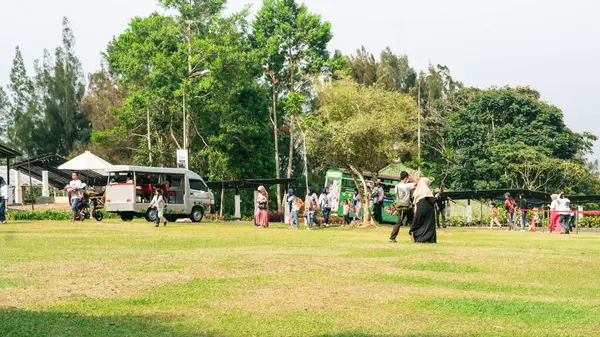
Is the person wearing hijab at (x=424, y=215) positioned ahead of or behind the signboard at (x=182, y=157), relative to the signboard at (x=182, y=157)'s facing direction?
ahead

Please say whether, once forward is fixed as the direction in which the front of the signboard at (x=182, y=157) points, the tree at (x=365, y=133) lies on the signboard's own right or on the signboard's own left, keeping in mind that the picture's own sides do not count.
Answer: on the signboard's own left

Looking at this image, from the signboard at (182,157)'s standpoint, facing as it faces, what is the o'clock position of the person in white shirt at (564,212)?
The person in white shirt is roughly at 10 o'clock from the signboard.

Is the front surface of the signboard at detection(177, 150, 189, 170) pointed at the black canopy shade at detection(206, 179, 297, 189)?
no

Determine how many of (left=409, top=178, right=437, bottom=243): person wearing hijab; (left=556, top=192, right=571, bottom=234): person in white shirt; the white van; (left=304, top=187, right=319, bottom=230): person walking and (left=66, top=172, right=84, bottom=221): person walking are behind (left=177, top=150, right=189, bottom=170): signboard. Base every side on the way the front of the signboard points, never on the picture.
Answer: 0

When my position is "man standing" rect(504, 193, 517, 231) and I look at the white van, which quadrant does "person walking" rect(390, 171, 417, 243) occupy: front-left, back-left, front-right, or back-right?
front-left

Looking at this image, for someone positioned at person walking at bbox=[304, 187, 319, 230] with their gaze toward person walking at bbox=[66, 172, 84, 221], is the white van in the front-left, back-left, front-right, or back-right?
front-right

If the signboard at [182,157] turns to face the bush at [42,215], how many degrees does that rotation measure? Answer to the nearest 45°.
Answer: approximately 45° to its right

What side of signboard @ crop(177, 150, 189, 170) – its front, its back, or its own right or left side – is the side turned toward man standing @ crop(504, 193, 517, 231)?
left

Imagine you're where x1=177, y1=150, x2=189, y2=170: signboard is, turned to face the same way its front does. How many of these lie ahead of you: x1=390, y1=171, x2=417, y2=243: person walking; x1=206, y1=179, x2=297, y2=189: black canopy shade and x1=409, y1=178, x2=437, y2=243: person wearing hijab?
2

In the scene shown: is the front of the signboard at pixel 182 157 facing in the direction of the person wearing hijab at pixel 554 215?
no

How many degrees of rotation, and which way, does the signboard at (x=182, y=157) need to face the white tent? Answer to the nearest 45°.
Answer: approximately 135° to its right

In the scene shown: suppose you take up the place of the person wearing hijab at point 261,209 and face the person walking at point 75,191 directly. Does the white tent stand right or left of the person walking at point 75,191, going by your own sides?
right

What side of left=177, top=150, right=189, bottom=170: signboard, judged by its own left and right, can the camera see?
front
